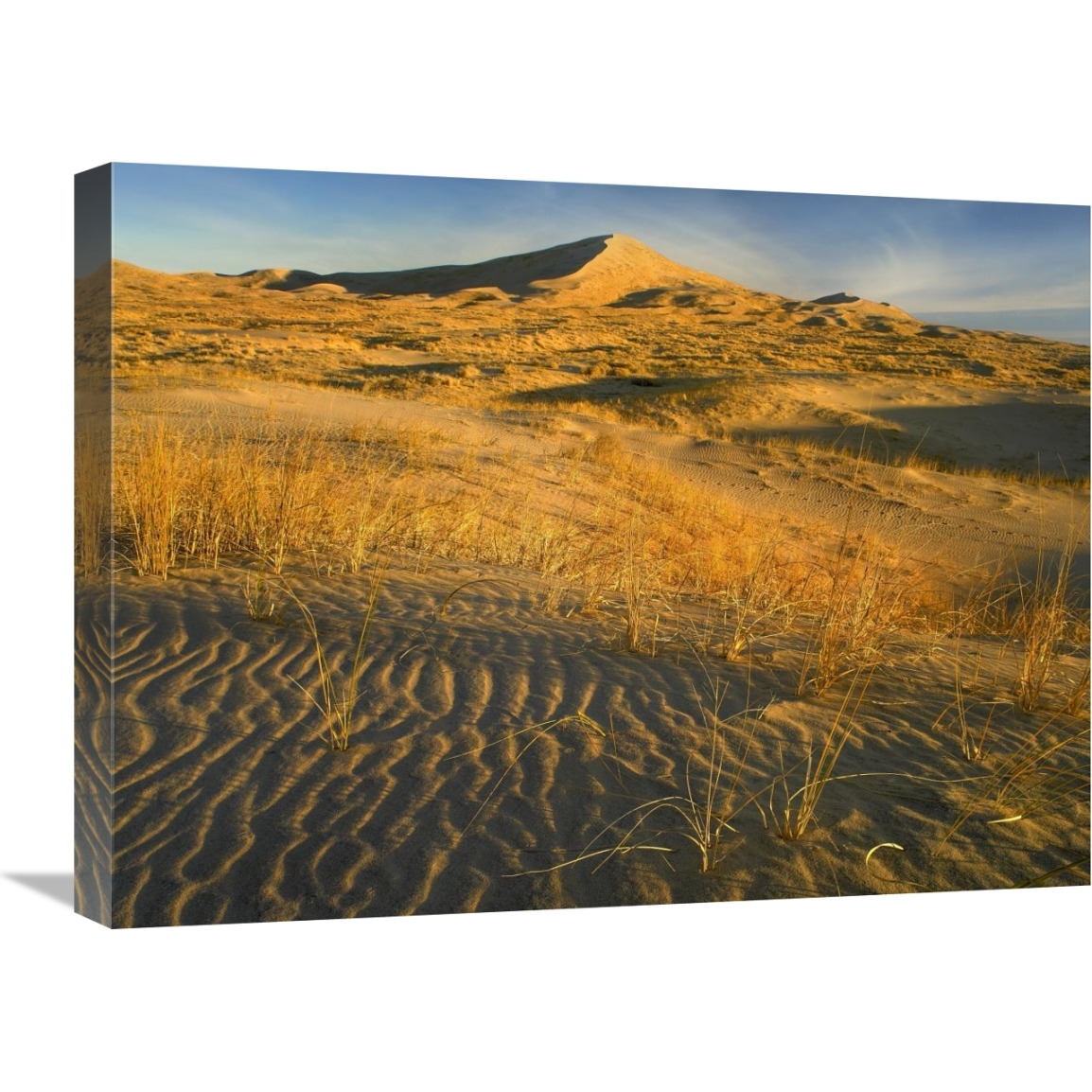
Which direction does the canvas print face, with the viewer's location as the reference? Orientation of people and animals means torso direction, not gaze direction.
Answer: facing the viewer and to the right of the viewer
